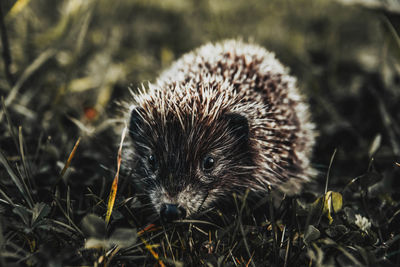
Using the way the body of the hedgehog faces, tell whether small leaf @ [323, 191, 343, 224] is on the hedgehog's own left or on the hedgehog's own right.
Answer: on the hedgehog's own left

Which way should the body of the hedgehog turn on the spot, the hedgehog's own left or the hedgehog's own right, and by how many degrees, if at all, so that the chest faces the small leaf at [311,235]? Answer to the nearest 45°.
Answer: approximately 45° to the hedgehog's own left

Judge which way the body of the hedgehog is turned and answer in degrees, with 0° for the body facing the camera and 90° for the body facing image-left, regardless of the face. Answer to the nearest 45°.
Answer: approximately 45°

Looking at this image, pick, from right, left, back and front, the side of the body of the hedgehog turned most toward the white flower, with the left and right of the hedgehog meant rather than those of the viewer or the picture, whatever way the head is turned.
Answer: left

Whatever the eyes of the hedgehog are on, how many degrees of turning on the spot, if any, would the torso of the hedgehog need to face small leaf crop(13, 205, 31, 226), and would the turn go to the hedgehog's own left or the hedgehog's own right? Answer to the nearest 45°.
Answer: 0° — it already faces it
